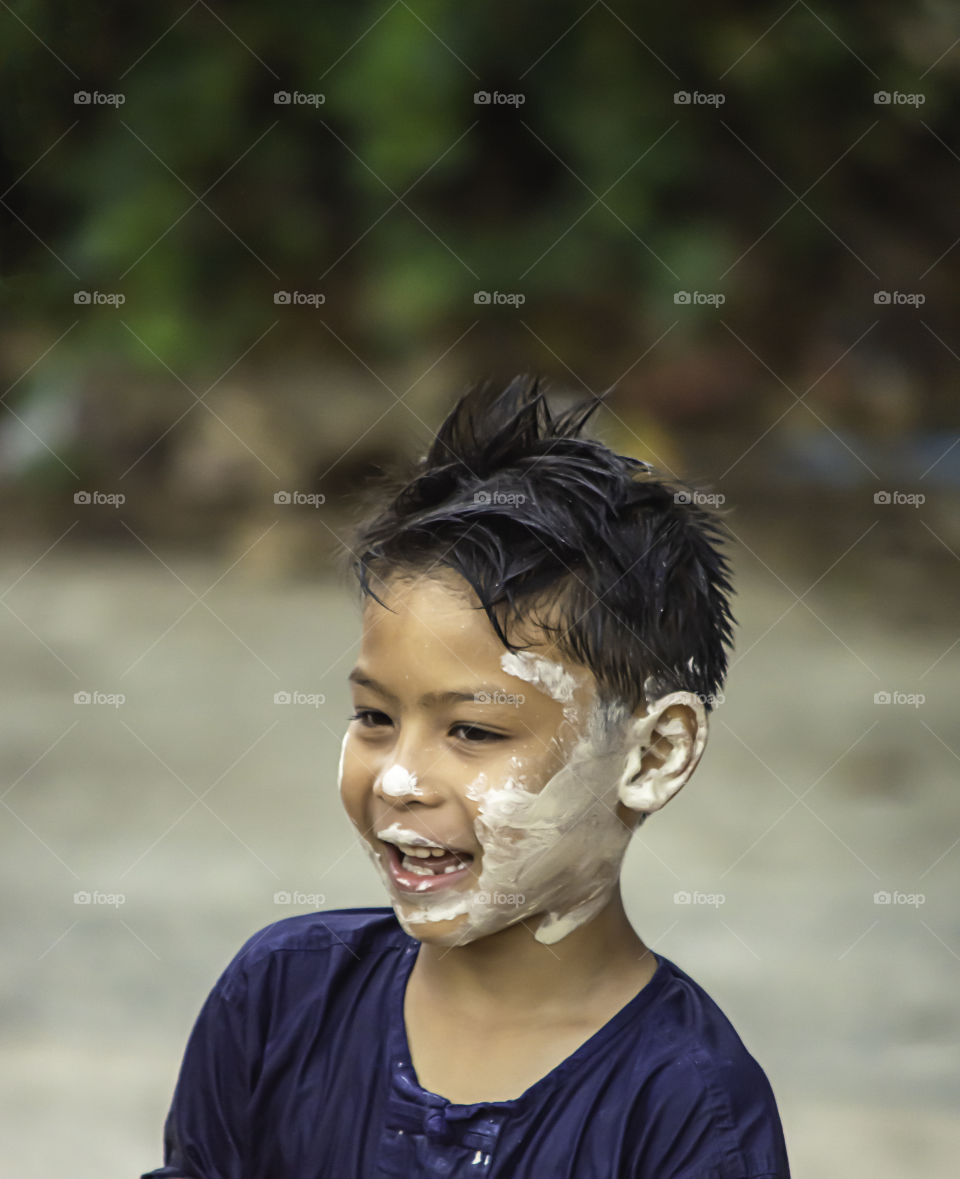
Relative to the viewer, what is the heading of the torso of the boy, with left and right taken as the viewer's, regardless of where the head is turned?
facing the viewer and to the left of the viewer

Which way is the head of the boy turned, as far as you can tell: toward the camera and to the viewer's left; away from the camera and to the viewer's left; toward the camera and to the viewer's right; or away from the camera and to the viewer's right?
toward the camera and to the viewer's left
